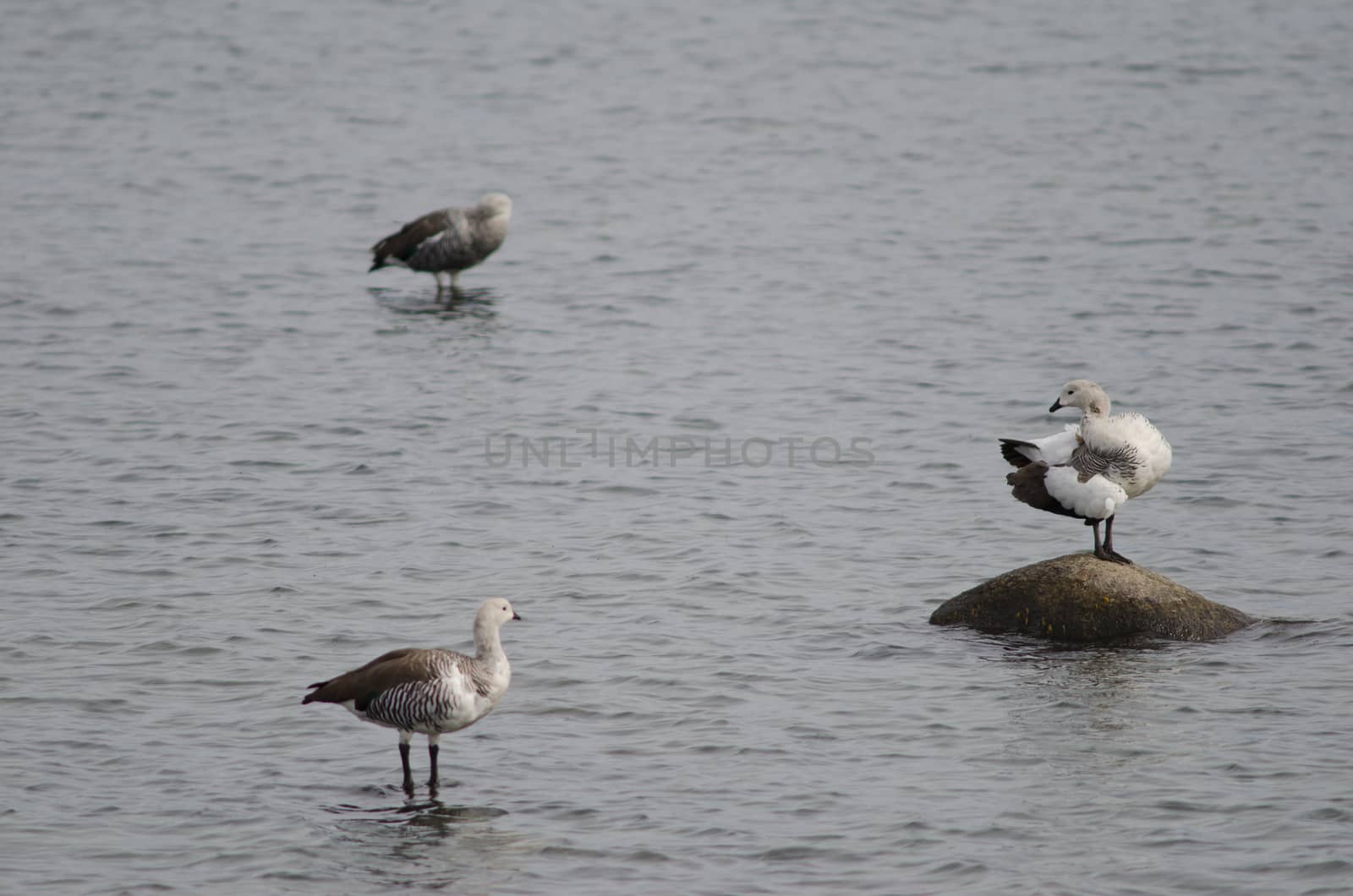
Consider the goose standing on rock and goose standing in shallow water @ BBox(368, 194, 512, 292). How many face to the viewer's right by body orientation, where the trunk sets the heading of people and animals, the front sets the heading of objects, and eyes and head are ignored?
2

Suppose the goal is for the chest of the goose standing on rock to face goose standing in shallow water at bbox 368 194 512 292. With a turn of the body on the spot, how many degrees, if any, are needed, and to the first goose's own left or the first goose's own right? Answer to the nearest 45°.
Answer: approximately 135° to the first goose's own left

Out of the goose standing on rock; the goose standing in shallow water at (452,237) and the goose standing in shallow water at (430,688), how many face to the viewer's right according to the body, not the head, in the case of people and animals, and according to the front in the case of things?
3

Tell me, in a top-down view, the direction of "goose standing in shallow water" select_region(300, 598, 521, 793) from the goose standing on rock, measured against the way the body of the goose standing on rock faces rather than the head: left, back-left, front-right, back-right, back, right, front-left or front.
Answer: back-right

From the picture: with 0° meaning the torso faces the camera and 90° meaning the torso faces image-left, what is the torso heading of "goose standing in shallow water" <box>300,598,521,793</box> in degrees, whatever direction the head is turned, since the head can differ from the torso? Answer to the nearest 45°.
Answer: approximately 270°

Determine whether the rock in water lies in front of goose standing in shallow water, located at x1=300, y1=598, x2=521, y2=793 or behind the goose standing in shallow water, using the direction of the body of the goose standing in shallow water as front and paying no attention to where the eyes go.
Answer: in front

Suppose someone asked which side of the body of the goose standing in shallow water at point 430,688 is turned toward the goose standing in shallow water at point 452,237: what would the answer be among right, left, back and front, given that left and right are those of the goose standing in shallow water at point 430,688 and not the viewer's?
left

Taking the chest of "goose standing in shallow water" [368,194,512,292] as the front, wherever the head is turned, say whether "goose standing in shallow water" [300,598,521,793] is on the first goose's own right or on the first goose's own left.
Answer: on the first goose's own right

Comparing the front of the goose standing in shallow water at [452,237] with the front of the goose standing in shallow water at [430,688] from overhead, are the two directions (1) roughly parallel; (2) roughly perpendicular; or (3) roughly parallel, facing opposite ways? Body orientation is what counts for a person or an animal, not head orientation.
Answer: roughly parallel

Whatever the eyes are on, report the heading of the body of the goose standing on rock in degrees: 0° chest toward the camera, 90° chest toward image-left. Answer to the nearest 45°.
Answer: approximately 270°

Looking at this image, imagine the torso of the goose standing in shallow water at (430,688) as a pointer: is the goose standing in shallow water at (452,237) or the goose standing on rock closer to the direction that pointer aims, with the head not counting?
the goose standing on rock

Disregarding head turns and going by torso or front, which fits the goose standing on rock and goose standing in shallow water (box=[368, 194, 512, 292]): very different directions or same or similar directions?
same or similar directions

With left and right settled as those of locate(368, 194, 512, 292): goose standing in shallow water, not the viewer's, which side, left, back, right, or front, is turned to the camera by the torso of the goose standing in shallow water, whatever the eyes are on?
right

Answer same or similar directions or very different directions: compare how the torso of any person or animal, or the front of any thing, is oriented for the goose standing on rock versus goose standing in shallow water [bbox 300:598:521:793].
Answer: same or similar directions
